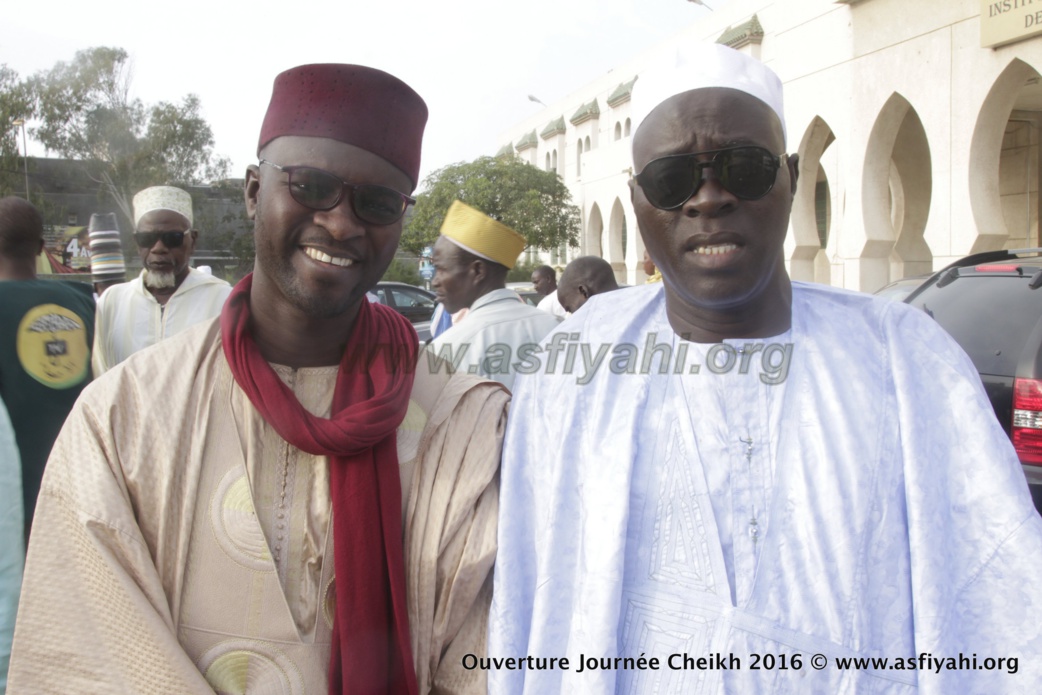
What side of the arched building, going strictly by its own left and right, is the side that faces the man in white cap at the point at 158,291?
front

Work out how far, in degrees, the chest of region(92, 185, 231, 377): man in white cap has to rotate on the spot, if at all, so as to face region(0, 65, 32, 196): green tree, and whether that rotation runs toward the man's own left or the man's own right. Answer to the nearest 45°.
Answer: approximately 180°

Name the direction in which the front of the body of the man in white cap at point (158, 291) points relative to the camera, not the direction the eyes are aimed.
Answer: toward the camera

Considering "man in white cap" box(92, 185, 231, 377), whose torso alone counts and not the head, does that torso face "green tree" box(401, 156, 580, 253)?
no

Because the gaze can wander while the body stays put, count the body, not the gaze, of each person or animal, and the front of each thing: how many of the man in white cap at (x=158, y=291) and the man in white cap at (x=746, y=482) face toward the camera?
2

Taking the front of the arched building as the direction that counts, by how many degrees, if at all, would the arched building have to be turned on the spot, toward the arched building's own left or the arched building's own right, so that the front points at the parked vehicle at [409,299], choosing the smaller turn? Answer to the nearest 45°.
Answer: approximately 45° to the arched building's own right

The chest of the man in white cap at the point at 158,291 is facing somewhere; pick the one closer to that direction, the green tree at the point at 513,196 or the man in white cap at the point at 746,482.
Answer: the man in white cap

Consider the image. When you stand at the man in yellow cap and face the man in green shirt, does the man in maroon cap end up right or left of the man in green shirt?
left

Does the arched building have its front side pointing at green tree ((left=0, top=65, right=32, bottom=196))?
no

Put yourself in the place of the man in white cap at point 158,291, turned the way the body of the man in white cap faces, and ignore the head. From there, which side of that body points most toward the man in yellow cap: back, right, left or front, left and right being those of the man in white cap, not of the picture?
left

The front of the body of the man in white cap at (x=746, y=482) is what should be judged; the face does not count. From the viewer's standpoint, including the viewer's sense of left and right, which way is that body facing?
facing the viewer

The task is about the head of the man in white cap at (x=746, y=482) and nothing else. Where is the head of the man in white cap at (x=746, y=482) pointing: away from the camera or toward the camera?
toward the camera

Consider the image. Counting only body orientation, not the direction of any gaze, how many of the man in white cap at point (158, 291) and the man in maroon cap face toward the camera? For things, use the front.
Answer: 2

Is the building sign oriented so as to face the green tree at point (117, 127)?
no

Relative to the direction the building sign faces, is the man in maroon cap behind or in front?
in front

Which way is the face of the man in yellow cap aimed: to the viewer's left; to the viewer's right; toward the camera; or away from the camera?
to the viewer's left

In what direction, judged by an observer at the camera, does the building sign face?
facing the viewer and to the left of the viewer
